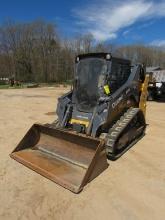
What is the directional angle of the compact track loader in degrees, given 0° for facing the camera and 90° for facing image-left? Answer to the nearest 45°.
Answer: approximately 45°

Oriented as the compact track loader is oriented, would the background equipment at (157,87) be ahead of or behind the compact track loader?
behind
